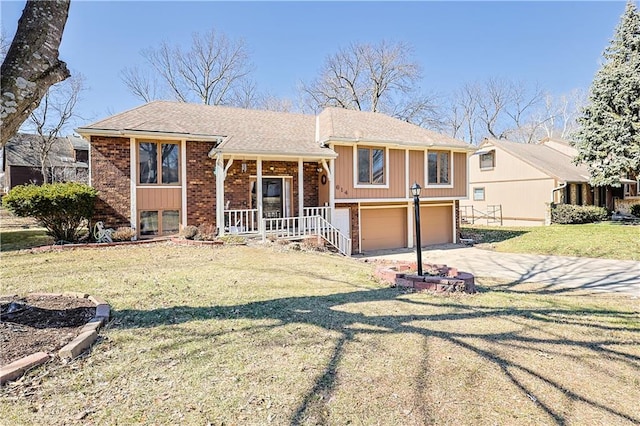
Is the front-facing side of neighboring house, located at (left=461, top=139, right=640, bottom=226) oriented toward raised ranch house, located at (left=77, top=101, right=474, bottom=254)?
no

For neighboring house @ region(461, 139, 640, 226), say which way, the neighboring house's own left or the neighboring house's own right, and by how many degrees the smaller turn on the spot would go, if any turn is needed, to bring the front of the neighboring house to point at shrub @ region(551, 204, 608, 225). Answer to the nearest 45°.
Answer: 0° — it already faces it

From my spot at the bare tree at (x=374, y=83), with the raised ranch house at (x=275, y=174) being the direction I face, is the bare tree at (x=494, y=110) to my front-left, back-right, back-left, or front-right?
back-left

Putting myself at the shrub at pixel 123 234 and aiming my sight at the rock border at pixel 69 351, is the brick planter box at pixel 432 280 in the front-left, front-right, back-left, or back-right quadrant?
front-left

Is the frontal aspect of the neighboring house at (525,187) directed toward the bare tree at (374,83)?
no

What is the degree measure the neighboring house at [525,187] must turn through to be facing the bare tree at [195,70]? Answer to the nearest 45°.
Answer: approximately 135° to its right

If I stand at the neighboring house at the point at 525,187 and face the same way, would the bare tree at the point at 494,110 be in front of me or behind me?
behind

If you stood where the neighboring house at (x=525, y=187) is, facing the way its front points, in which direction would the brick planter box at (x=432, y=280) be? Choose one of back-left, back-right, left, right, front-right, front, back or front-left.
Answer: front-right

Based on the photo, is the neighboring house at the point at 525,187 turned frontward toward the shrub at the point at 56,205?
no

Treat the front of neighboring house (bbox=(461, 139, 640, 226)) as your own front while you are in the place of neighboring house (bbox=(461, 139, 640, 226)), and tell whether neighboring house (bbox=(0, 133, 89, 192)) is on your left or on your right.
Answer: on your right

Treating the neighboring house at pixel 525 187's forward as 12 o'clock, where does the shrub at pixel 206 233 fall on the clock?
The shrub is roughly at 2 o'clock from the neighboring house.

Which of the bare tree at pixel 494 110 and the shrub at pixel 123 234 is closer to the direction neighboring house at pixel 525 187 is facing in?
the shrub

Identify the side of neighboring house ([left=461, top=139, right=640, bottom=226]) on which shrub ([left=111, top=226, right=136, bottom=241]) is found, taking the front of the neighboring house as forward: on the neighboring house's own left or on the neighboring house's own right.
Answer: on the neighboring house's own right

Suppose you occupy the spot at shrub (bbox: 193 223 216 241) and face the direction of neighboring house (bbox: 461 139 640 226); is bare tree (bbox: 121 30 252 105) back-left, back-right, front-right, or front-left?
front-left

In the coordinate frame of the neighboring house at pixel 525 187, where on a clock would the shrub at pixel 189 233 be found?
The shrub is roughly at 2 o'clock from the neighboring house.
